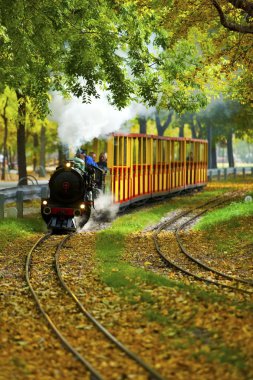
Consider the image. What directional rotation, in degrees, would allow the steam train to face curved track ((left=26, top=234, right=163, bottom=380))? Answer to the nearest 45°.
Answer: approximately 45° to its left

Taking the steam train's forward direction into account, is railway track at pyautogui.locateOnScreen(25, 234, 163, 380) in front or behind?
in front

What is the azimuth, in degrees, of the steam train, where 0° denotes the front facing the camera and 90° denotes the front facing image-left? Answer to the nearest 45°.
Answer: approximately 45°
